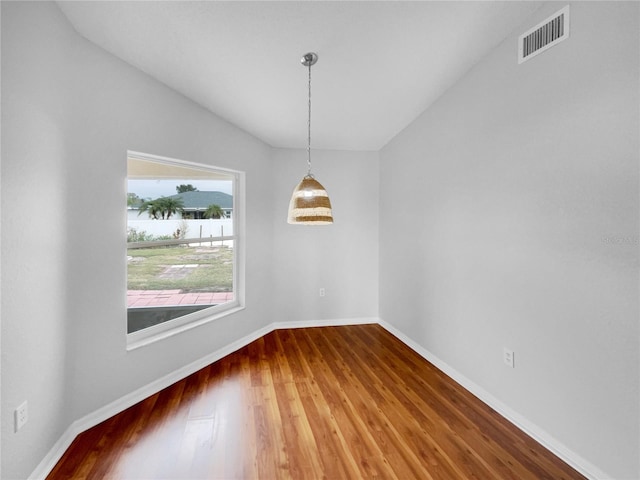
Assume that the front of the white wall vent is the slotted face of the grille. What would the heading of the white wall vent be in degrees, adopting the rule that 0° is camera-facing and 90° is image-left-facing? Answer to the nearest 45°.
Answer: approximately 90°
